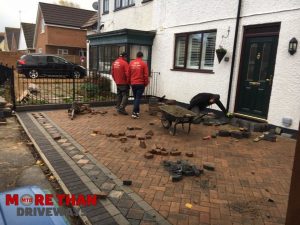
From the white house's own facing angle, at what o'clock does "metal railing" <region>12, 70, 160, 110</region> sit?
The metal railing is roughly at 2 o'clock from the white house.

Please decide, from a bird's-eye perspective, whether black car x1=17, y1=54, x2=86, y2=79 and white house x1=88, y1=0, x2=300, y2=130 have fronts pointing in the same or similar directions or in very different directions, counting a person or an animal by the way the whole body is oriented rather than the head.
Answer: very different directions

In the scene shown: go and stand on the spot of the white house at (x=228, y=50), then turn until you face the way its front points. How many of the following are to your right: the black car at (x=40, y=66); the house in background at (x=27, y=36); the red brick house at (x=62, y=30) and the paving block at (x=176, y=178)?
3

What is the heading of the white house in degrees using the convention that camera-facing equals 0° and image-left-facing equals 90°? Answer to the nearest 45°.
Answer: approximately 45°

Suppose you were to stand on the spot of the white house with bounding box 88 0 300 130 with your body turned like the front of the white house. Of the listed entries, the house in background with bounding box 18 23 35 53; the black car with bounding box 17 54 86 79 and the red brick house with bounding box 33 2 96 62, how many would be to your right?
3

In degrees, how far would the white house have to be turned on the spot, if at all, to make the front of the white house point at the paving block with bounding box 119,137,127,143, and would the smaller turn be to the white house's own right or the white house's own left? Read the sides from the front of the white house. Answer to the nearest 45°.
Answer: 0° — it already faces it

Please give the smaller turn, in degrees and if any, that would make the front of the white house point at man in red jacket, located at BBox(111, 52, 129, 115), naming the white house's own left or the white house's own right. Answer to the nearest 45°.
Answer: approximately 45° to the white house's own right
